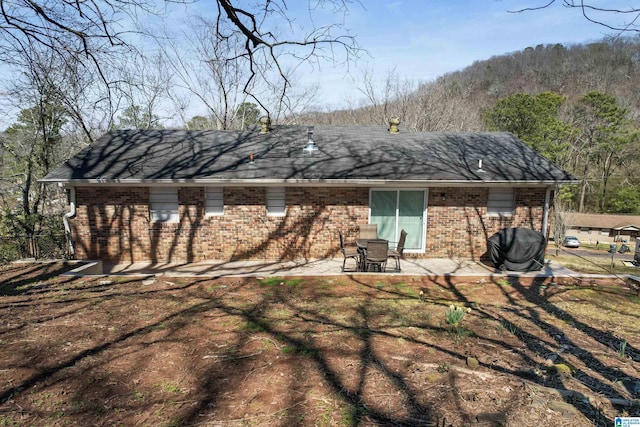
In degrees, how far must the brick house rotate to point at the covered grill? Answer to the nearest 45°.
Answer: approximately 90° to its right

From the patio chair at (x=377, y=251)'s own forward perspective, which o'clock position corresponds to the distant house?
The distant house is roughly at 1 o'clock from the patio chair.

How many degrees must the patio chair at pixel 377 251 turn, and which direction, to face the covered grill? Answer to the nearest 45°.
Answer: approximately 90° to its right

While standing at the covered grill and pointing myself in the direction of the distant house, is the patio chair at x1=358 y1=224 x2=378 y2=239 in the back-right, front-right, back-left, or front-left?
back-left

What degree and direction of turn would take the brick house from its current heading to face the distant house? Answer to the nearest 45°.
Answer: approximately 45° to its right

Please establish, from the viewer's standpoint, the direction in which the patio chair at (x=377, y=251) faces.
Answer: facing away from the viewer

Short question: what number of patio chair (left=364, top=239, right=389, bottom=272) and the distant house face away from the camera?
1

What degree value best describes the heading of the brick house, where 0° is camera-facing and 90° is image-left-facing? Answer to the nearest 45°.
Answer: approximately 180°

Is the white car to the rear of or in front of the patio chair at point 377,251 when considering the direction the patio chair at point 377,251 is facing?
in front
